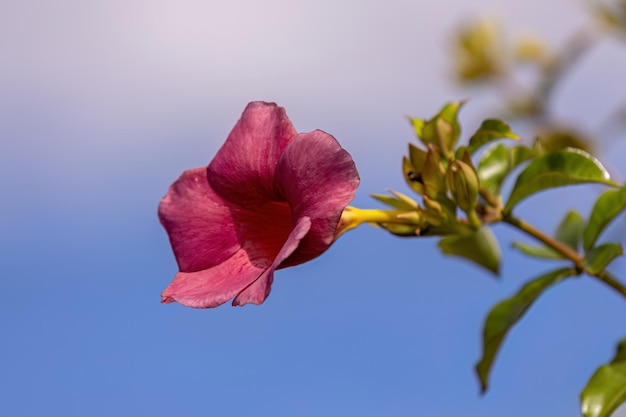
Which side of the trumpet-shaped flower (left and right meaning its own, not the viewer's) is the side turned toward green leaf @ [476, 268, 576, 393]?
back

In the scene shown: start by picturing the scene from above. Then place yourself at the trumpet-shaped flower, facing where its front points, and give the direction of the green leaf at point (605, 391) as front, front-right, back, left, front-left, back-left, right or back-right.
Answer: back-left

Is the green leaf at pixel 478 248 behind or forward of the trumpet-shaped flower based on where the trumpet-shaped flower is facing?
behind

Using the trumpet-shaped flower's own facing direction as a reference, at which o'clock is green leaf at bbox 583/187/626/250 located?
The green leaf is roughly at 7 o'clock from the trumpet-shaped flower.

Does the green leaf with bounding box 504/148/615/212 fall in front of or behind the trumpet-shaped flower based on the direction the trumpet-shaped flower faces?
behind

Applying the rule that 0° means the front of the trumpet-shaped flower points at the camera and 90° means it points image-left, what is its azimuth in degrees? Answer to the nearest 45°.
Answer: approximately 45°
